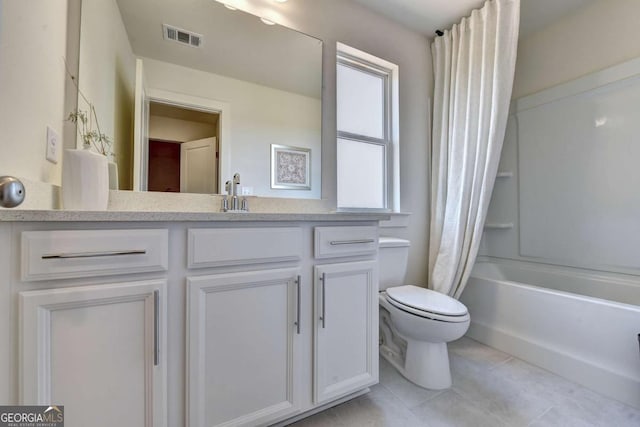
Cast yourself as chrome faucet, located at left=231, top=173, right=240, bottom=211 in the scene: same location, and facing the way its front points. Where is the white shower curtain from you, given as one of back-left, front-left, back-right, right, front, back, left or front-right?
left

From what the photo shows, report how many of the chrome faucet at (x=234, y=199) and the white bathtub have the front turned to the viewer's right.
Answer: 0

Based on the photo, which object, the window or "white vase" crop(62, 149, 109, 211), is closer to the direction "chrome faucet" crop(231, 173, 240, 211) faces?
the white vase

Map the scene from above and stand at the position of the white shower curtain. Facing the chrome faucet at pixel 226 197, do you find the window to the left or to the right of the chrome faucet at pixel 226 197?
right

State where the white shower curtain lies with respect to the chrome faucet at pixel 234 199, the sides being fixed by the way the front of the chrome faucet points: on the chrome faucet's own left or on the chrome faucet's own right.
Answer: on the chrome faucet's own left

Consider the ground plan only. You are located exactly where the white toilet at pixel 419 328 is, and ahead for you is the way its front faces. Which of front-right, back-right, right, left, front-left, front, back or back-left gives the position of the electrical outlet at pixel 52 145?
right

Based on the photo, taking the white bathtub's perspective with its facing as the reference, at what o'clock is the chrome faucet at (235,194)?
The chrome faucet is roughly at 12 o'clock from the white bathtub.

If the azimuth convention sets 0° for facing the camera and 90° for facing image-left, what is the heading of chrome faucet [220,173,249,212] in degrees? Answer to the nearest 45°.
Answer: approximately 0°

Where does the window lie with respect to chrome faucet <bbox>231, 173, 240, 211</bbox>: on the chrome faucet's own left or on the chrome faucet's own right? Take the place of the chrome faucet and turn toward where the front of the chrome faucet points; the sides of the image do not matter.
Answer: on the chrome faucet's own left

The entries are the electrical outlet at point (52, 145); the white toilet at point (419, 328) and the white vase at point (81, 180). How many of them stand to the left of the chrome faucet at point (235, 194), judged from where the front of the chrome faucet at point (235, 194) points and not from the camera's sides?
1

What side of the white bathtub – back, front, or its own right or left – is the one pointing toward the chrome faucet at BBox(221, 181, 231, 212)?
front

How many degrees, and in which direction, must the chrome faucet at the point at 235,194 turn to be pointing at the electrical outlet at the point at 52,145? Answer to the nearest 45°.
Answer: approximately 90° to its right

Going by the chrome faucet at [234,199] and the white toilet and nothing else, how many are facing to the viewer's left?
0

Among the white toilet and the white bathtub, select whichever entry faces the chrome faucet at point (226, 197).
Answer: the white bathtub

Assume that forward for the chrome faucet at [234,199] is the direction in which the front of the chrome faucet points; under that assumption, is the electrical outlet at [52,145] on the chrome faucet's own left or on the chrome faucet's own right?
on the chrome faucet's own right
